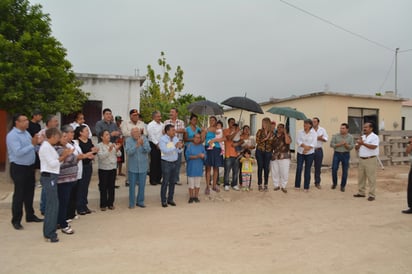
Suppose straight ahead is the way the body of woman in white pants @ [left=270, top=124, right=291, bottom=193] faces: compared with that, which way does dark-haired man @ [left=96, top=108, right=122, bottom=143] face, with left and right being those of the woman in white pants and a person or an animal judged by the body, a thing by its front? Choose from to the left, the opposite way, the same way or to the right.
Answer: to the left

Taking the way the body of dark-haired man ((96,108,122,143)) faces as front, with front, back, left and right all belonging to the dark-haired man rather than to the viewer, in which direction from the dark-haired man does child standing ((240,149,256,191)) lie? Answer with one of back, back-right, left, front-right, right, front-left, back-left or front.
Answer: front-left

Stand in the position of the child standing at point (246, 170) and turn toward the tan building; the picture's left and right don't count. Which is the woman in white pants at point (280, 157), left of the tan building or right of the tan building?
right

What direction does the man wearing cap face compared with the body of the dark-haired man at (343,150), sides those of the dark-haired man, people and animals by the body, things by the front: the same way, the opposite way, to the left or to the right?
to the left

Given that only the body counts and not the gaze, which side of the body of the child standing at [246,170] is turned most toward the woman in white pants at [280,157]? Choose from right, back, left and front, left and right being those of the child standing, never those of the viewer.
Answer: left
